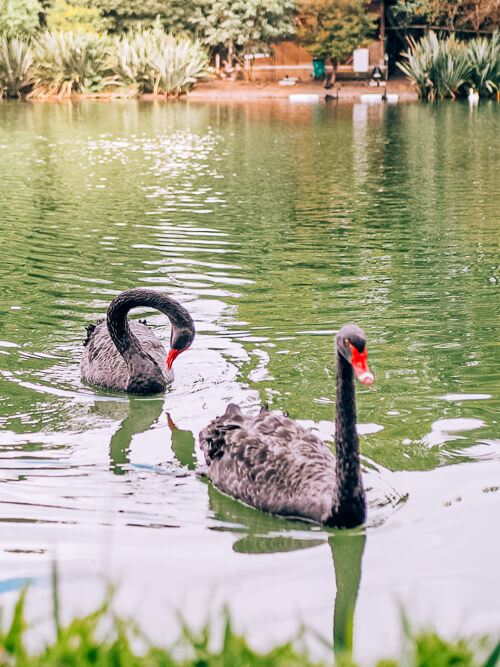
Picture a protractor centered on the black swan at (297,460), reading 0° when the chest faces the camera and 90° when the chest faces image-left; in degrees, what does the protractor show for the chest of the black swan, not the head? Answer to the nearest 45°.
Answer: approximately 315°

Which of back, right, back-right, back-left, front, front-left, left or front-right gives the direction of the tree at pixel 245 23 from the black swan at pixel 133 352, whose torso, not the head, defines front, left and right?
back-left

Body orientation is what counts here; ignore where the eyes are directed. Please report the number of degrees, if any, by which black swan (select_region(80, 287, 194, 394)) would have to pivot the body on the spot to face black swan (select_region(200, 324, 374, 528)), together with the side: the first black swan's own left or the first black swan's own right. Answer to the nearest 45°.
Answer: approximately 45° to the first black swan's own right

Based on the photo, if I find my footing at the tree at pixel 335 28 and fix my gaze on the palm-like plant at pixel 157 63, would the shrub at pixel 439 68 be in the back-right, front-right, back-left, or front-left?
back-left

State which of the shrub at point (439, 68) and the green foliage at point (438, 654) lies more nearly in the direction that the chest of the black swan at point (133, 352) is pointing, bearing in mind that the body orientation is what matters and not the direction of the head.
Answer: the green foliage

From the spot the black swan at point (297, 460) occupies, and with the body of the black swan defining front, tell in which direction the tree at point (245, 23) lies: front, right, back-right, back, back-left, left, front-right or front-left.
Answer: back-left

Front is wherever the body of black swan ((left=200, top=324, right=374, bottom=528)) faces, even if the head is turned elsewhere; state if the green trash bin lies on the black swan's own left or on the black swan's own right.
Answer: on the black swan's own left

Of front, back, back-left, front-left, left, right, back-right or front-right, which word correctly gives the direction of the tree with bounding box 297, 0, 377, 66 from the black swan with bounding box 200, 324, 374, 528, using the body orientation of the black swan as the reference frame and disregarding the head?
back-left

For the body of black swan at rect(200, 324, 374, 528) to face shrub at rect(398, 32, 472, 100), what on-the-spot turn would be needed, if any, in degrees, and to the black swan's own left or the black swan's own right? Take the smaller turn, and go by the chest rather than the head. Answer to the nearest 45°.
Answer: approximately 135° to the black swan's own left

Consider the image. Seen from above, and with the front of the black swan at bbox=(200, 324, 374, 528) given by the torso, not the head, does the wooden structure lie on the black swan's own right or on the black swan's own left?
on the black swan's own left

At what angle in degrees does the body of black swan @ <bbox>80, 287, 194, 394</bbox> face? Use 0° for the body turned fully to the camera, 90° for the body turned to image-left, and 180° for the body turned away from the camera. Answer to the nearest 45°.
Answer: approximately 315°
